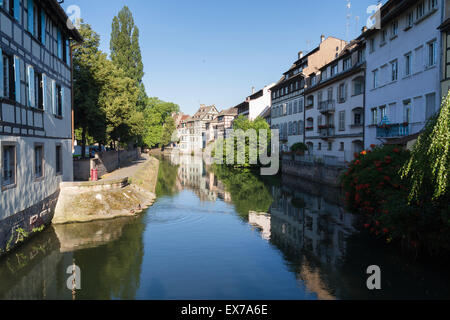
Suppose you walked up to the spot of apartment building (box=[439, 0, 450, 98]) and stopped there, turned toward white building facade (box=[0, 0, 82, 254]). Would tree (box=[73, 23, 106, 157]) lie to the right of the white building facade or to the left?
right

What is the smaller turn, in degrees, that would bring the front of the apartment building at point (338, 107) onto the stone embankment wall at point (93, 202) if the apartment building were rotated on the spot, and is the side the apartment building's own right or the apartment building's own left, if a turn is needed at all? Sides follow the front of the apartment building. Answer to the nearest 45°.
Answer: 0° — it already faces it

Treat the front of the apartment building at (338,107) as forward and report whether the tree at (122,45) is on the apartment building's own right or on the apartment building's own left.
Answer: on the apartment building's own right

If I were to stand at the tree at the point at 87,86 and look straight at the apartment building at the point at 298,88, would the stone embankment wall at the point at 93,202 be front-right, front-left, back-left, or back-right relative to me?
back-right

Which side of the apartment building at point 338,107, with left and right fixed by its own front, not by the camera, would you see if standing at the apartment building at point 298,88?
right

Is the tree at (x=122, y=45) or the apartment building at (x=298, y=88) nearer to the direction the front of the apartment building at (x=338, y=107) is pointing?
the tree

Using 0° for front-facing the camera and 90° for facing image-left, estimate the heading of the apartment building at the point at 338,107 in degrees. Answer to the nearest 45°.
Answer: approximately 45°
